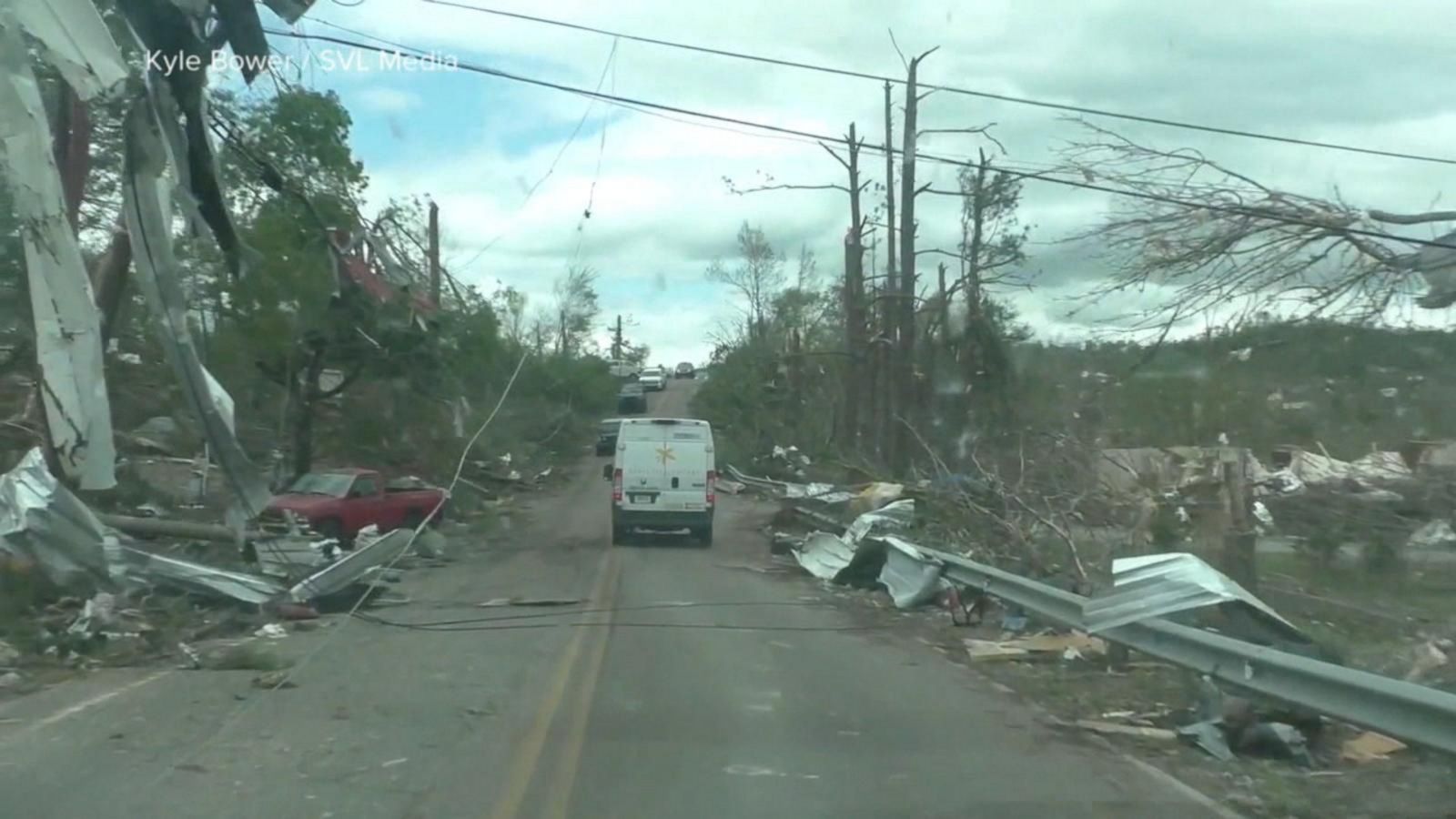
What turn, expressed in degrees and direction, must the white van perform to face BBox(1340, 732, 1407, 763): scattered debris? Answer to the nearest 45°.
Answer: approximately 180°

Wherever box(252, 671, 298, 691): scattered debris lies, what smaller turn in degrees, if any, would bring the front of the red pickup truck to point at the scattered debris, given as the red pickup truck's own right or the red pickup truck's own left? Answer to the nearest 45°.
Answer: approximately 45° to the red pickup truck's own left

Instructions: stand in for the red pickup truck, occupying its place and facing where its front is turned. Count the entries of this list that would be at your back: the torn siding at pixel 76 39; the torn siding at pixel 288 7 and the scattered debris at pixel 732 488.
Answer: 1

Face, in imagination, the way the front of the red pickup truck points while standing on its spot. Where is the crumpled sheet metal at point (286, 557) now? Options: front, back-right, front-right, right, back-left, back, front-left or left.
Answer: front-left

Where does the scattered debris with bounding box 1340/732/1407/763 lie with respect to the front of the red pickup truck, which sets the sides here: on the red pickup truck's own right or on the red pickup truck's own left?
on the red pickup truck's own left

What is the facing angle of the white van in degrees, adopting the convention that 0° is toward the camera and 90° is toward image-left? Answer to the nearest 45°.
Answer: approximately 180°

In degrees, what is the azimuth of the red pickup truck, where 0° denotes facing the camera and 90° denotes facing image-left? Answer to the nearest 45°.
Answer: approximately 45°

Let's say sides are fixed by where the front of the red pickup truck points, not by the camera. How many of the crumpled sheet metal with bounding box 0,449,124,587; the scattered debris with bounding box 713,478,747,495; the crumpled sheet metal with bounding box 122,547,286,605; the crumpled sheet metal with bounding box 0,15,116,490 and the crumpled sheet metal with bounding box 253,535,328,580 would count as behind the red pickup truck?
1

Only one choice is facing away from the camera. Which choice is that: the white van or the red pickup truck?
the white van

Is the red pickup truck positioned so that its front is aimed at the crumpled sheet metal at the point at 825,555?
no

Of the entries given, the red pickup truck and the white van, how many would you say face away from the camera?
1

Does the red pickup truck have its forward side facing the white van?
no

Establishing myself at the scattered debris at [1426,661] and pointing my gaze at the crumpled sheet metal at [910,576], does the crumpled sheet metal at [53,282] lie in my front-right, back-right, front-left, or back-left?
front-left
